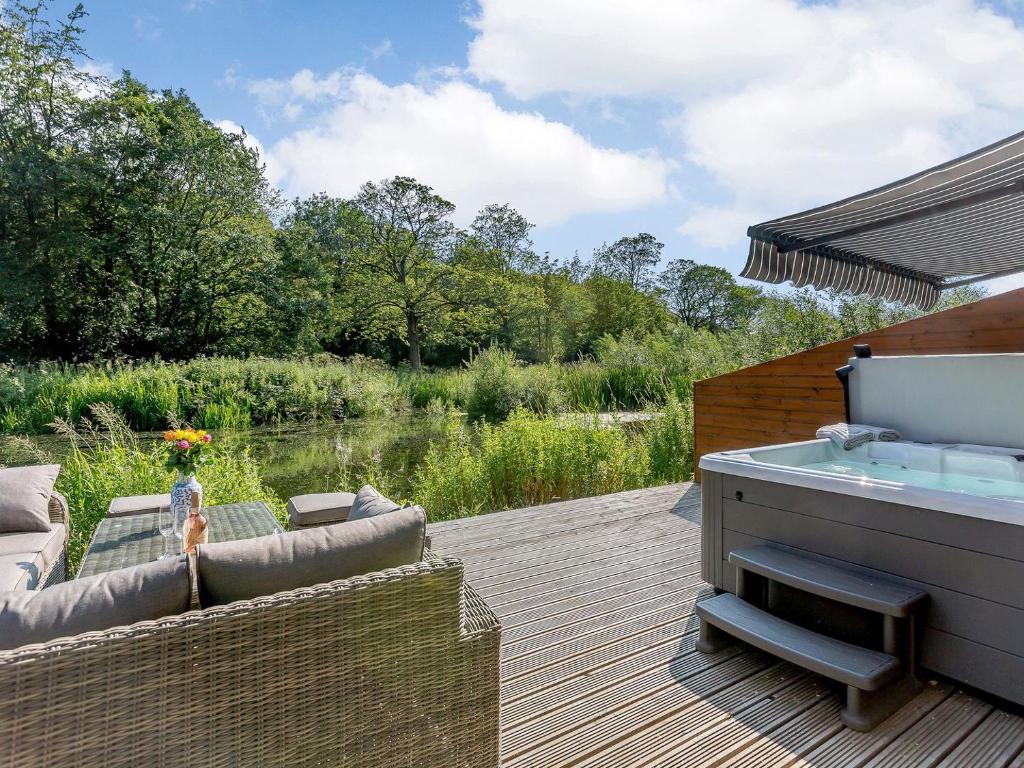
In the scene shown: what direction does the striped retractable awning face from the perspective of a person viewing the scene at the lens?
facing away from the viewer and to the left of the viewer

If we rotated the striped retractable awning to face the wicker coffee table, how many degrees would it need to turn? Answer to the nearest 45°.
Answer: approximately 90° to its left

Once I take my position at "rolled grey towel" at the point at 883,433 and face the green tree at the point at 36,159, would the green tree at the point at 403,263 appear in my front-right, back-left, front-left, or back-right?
front-right

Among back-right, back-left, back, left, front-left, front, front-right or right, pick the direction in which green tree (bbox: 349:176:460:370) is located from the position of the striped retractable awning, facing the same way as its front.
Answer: front

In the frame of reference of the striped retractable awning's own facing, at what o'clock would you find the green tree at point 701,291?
The green tree is roughly at 1 o'clock from the striped retractable awning.

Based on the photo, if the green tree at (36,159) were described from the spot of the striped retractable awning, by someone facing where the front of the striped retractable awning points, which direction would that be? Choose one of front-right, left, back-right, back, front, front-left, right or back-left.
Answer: front-left

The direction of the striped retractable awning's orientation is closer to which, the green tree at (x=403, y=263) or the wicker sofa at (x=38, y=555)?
the green tree

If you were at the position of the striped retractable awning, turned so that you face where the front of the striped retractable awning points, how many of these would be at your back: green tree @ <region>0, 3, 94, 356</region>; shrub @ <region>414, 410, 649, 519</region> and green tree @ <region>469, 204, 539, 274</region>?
0

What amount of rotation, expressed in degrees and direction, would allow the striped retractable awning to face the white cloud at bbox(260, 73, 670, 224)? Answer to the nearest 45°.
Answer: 0° — it already faces it

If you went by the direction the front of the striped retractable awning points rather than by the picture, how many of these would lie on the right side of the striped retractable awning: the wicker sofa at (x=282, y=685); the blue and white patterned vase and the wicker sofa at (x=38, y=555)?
0

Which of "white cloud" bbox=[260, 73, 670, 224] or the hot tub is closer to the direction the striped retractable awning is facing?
the white cloud

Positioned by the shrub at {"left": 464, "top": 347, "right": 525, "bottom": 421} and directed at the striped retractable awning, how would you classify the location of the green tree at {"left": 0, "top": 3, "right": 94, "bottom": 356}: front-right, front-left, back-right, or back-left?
back-right

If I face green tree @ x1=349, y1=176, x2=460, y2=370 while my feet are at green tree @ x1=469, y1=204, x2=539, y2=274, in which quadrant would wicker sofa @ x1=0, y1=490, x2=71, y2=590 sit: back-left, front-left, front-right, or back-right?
front-left

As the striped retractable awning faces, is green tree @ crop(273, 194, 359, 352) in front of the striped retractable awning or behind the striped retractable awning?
in front
